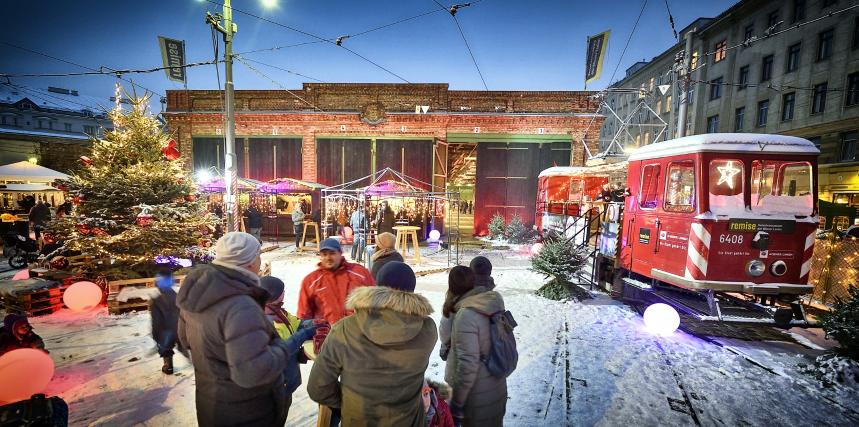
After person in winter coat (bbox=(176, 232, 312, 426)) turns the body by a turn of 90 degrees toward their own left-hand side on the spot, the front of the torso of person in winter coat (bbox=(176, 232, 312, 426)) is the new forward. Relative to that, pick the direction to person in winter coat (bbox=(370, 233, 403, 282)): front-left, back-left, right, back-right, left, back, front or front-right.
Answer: right

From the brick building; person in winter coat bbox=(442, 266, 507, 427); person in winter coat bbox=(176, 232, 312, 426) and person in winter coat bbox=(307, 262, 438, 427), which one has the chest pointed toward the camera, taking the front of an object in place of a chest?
the brick building

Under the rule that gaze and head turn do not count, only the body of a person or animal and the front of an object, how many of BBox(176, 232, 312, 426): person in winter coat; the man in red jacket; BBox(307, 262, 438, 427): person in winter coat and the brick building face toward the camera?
2

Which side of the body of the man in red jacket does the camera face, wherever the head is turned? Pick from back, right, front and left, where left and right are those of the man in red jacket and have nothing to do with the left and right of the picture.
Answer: front

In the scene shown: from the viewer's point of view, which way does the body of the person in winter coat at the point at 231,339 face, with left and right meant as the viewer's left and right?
facing away from the viewer and to the right of the viewer

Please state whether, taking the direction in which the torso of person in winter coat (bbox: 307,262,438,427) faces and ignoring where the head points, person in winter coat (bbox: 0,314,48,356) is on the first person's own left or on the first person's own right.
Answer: on the first person's own left

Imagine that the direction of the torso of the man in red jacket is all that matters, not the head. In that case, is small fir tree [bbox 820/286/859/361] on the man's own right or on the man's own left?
on the man's own left

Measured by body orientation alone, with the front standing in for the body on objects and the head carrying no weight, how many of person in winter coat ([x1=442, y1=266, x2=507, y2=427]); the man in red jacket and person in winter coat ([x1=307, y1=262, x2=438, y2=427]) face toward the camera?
1

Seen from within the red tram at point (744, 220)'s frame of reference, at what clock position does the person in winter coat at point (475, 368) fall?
The person in winter coat is roughly at 2 o'clock from the red tram.

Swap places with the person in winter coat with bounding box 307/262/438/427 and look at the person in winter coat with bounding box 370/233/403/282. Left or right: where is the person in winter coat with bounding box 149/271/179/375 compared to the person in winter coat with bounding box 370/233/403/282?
left

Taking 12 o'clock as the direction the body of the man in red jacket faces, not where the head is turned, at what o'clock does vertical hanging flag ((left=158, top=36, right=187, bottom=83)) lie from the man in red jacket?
The vertical hanging flag is roughly at 5 o'clock from the man in red jacket.

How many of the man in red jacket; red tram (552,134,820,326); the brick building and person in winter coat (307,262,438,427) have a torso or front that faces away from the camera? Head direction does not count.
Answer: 1

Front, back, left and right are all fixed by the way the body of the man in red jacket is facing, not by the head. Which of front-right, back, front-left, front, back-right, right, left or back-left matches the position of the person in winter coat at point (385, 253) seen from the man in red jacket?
back-left

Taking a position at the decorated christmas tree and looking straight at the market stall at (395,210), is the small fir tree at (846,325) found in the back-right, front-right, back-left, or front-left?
front-right

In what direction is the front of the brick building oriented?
toward the camera

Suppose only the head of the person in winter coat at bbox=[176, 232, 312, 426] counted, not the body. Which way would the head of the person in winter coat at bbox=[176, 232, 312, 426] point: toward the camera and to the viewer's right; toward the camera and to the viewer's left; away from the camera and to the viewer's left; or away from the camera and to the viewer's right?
away from the camera and to the viewer's right

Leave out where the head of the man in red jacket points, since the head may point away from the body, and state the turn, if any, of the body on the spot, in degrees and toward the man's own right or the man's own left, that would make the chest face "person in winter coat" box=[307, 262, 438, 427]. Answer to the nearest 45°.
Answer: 0° — they already face them

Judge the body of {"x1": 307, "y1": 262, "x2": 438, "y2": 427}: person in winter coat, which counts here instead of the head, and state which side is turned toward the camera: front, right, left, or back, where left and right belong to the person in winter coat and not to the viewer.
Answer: back

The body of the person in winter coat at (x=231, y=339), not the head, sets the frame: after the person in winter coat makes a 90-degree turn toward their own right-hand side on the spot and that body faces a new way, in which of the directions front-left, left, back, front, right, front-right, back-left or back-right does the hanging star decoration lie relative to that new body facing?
front-left

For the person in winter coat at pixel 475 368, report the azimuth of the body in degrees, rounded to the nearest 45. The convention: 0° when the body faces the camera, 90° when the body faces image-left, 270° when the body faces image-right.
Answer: approximately 135°

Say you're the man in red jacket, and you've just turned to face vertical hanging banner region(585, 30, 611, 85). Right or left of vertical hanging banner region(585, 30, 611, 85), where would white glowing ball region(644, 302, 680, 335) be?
right

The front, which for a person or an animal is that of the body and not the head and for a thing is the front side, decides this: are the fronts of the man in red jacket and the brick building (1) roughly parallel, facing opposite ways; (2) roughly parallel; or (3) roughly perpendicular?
roughly parallel
